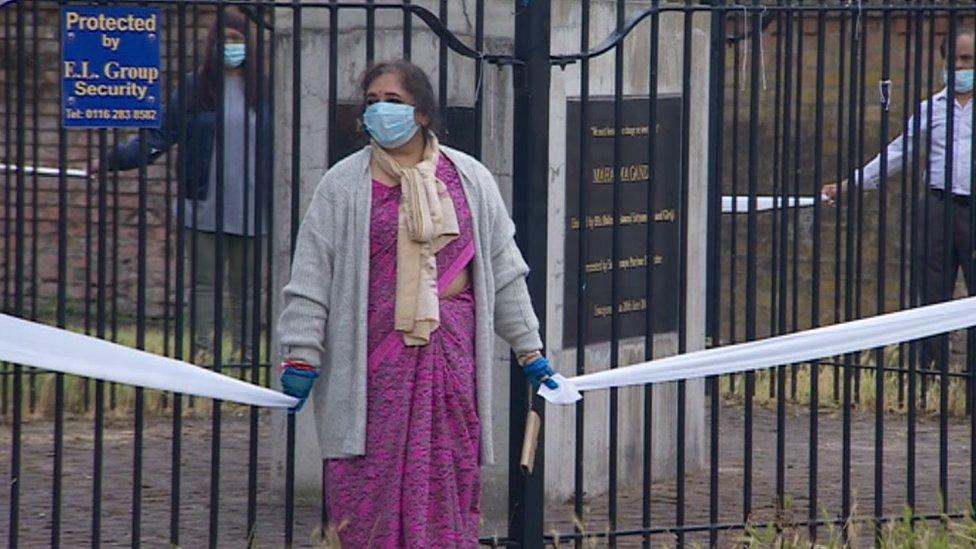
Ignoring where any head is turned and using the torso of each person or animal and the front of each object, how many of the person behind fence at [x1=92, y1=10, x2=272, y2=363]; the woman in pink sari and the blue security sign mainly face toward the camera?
3

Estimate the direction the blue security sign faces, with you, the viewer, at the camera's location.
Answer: facing the viewer

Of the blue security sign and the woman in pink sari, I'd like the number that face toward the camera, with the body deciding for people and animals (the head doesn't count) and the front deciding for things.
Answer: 2

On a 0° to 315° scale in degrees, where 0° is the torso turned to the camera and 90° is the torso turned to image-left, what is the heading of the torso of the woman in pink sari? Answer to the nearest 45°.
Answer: approximately 0°

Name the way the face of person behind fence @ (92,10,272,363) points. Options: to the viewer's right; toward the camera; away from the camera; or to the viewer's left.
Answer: toward the camera

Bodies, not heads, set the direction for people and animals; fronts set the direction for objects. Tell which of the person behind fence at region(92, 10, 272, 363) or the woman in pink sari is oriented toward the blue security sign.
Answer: the person behind fence

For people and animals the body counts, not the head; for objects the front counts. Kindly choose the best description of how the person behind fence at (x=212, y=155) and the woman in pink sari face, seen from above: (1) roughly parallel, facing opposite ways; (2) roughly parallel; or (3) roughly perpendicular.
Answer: roughly parallel

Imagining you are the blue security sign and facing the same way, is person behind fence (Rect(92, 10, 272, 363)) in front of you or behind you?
behind

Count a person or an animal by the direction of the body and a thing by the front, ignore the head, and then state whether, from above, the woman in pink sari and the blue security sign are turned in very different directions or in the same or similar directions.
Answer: same or similar directions

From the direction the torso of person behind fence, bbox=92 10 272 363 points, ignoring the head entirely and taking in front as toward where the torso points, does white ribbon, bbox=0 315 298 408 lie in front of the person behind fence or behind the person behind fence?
in front

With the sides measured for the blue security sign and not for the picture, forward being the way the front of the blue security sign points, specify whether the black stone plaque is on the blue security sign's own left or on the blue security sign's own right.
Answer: on the blue security sign's own left

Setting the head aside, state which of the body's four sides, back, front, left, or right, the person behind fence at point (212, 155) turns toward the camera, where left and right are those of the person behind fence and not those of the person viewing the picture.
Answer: front

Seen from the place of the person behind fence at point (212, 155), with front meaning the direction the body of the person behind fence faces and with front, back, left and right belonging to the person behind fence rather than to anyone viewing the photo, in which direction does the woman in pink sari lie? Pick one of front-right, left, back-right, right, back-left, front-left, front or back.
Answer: front
